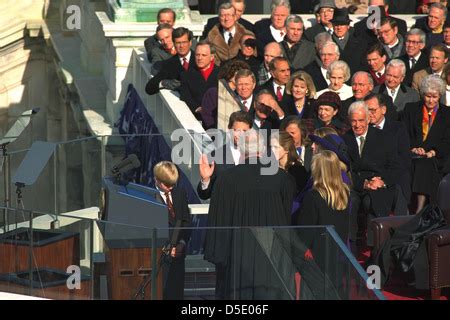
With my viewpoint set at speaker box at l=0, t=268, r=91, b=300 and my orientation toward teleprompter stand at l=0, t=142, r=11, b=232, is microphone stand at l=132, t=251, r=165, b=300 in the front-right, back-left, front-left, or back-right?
back-right

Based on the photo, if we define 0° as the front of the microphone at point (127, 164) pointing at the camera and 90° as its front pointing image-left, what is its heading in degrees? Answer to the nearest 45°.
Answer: approximately 270°

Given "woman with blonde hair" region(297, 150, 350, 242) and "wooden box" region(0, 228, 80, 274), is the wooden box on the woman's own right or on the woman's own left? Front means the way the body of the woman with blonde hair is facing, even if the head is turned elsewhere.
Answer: on the woman's own left

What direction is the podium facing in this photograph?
to the viewer's left

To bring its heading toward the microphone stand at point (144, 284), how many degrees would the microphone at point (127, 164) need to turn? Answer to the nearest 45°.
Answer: approximately 90° to its right
